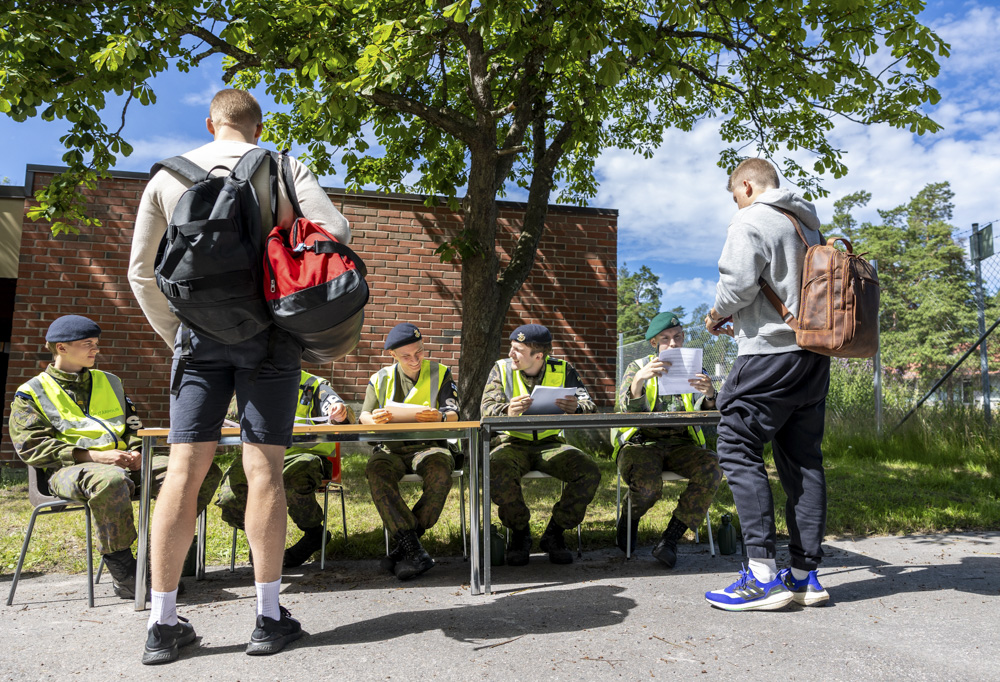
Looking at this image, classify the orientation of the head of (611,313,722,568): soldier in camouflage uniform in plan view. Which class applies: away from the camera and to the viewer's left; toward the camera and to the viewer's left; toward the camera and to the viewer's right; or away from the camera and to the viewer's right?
toward the camera and to the viewer's right

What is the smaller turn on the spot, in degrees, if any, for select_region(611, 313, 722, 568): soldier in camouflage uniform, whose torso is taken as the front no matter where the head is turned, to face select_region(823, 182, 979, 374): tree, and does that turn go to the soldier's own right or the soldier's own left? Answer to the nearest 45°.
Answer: approximately 180°

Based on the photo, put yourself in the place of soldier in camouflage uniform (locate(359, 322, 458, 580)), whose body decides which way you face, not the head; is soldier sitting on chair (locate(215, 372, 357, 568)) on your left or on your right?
on your right

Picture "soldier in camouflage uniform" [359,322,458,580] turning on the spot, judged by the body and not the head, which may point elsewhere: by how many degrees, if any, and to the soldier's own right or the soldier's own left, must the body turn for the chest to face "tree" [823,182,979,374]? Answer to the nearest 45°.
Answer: approximately 135° to the soldier's own left

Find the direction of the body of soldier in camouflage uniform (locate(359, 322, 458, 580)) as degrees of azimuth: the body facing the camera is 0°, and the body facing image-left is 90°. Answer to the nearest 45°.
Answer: approximately 0°

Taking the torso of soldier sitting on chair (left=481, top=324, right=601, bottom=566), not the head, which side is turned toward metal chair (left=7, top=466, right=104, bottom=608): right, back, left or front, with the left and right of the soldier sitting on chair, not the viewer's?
right

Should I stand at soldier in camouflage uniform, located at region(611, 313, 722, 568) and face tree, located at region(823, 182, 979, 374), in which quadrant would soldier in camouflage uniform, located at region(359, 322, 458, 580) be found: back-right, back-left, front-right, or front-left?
back-left

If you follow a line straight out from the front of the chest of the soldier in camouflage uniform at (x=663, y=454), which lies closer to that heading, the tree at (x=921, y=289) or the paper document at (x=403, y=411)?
the paper document

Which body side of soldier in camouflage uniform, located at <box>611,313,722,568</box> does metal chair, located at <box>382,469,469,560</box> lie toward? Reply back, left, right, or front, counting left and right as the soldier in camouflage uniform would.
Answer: right
